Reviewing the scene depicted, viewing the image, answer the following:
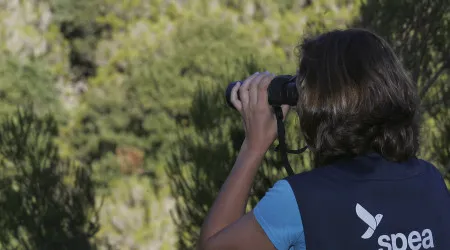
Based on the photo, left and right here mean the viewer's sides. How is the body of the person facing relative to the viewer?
facing away from the viewer and to the left of the viewer

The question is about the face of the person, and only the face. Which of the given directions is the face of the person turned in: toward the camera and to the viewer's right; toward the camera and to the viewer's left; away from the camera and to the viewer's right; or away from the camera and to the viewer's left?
away from the camera and to the viewer's left
